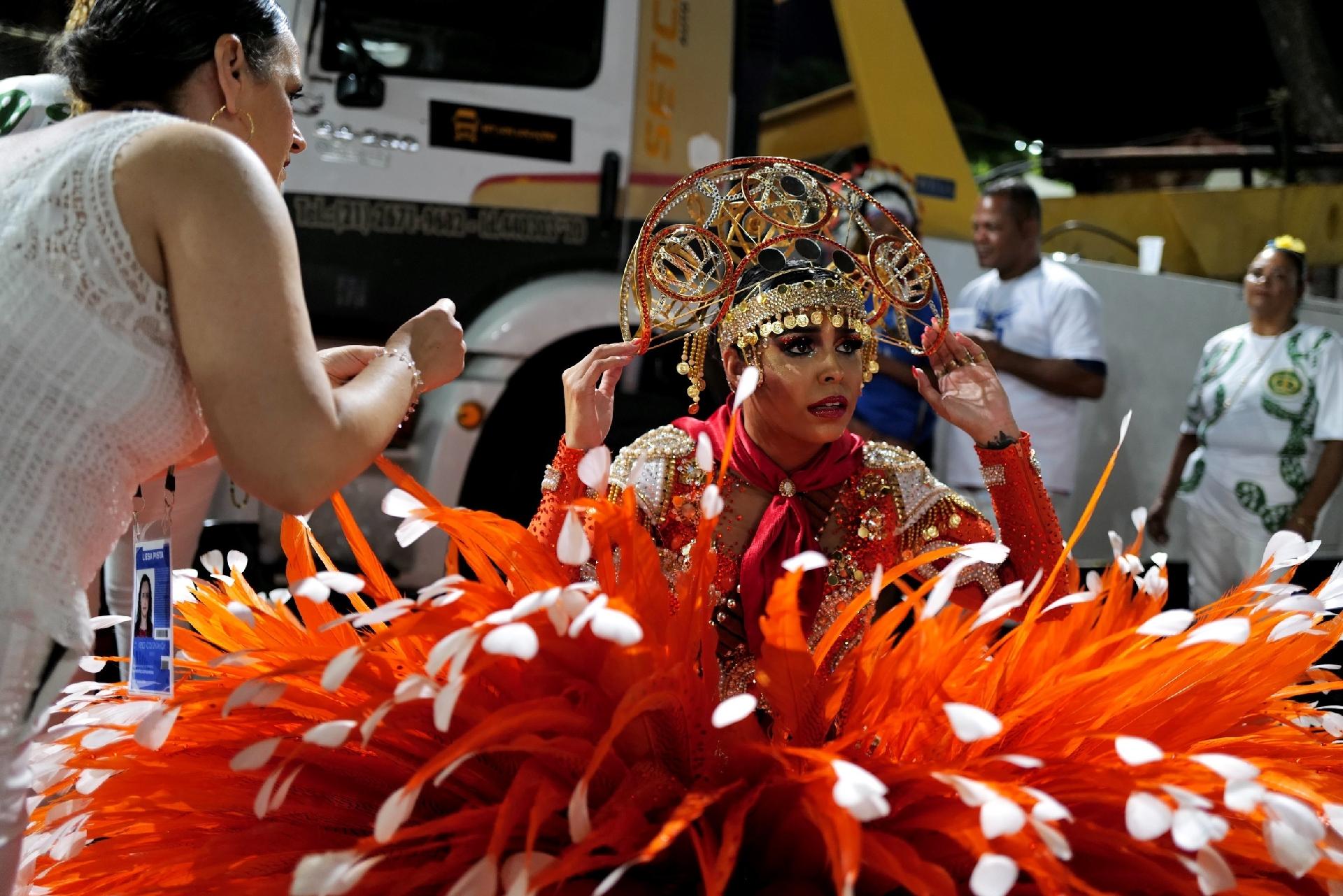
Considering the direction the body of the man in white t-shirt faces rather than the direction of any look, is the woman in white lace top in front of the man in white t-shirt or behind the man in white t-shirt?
in front

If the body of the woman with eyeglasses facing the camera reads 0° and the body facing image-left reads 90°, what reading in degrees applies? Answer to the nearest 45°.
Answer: approximately 45°

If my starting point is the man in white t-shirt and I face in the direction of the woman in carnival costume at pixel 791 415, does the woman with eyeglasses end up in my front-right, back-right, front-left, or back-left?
back-left

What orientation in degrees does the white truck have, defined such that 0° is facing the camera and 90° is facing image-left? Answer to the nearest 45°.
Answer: approximately 90°

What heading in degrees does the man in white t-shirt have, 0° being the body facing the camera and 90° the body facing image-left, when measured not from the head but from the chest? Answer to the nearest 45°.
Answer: approximately 45°

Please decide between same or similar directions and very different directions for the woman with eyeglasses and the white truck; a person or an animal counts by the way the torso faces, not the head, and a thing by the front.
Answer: same or similar directions

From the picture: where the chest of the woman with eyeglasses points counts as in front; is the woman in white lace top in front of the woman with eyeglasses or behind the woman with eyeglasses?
in front

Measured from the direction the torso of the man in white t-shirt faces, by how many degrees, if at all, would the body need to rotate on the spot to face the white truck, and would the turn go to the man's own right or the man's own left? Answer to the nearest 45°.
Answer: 0° — they already face it

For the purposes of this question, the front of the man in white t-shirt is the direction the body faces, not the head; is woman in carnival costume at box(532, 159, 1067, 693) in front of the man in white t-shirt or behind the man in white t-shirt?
in front

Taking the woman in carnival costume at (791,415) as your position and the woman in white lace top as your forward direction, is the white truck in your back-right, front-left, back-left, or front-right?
back-right

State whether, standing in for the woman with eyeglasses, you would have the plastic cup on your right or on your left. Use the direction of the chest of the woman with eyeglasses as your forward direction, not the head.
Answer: on your right

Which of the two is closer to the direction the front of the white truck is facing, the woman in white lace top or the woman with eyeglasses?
the woman in white lace top

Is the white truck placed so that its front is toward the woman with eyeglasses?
no

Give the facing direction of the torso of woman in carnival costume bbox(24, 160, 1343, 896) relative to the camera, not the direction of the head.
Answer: toward the camera

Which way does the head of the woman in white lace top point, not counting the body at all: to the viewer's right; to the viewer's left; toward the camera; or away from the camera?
to the viewer's right
